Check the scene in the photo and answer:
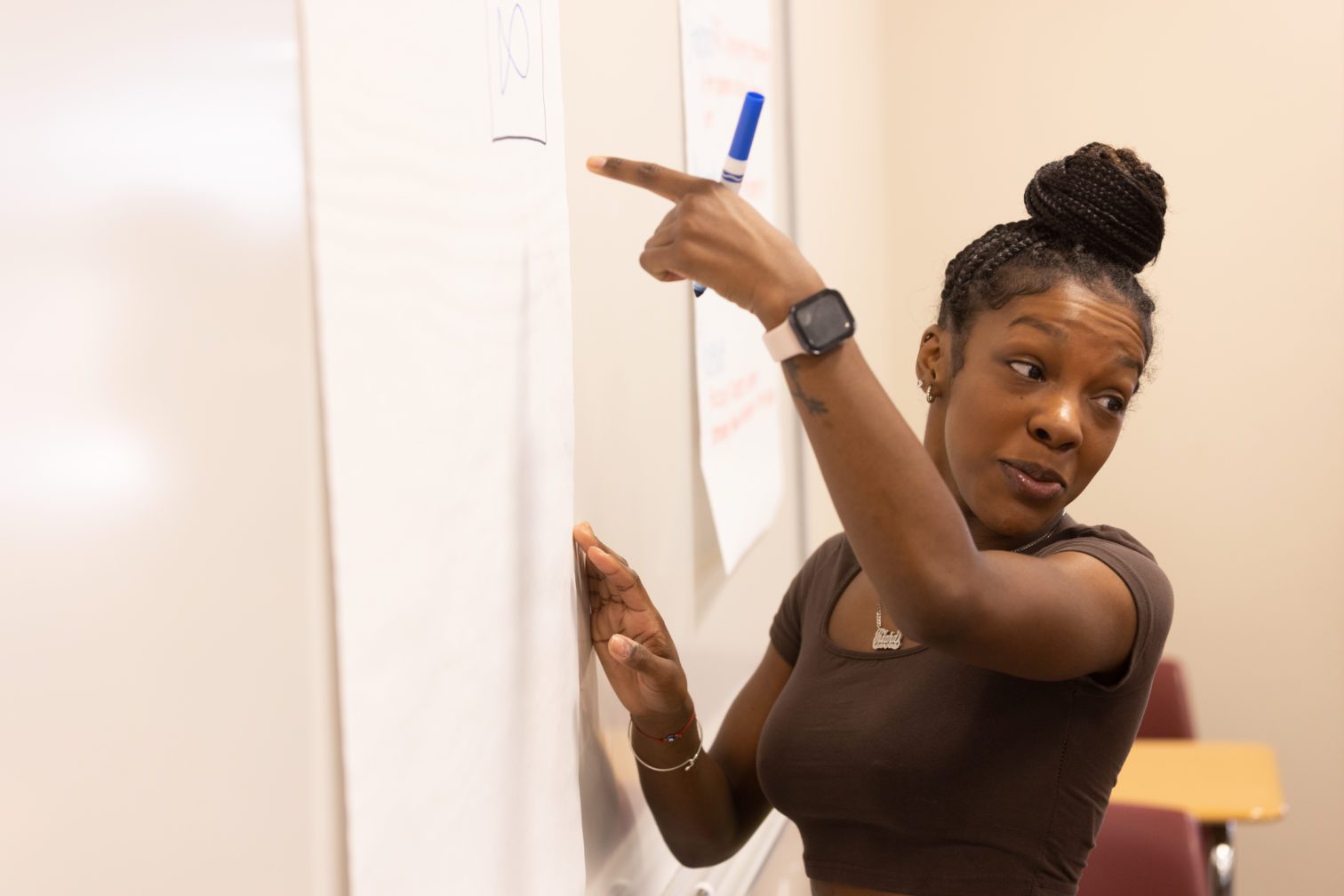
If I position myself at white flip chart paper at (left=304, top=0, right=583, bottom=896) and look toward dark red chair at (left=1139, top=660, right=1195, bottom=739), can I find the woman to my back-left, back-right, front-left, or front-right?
front-right

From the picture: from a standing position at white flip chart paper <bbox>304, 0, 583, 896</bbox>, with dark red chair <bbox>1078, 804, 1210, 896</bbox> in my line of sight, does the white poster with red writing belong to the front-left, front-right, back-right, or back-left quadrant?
front-left

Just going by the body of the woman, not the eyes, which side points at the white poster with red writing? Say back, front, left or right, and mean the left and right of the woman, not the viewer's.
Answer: right

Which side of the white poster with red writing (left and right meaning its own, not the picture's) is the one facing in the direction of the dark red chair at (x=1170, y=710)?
left

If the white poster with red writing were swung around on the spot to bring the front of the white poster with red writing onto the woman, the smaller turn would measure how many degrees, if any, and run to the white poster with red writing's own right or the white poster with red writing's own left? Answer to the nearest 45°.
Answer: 0° — it already faces them

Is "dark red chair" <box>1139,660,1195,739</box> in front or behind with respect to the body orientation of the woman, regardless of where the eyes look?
behind

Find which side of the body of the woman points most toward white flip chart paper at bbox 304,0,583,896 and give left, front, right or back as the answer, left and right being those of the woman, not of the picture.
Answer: front

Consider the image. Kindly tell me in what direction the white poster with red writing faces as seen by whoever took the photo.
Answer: facing the viewer and to the right of the viewer

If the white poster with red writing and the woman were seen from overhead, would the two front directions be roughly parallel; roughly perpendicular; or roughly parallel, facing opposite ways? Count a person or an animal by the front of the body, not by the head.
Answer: roughly perpendicular

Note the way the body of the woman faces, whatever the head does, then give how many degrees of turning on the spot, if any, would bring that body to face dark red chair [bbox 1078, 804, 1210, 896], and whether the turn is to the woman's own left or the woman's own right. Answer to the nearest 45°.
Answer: approximately 135° to the woman's own right

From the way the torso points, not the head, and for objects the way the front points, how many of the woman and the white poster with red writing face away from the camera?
0
